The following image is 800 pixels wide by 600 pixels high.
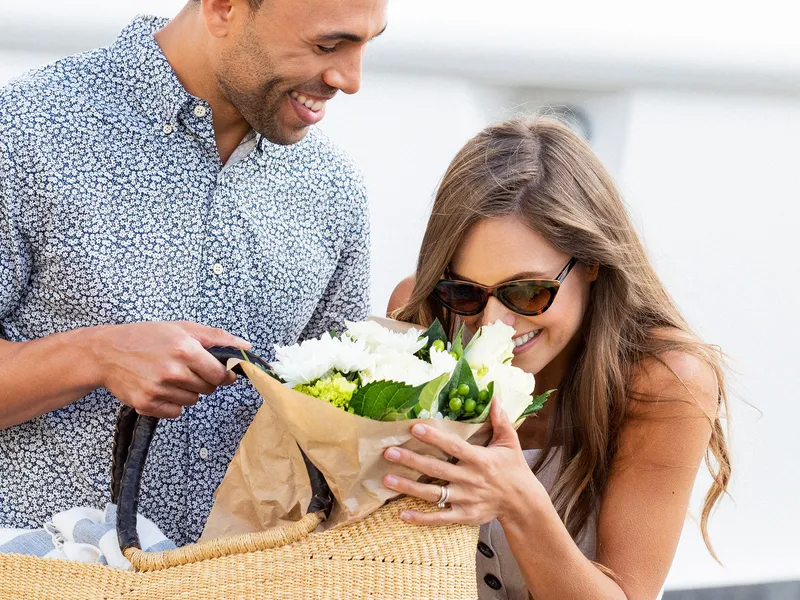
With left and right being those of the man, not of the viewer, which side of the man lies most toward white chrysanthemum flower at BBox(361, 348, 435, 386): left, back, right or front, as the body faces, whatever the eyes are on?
front

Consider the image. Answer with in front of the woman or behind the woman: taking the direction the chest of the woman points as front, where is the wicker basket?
in front

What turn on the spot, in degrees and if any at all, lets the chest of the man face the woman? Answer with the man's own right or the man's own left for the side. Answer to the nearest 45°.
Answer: approximately 45° to the man's own left

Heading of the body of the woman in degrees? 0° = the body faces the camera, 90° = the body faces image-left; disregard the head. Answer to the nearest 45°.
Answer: approximately 45°

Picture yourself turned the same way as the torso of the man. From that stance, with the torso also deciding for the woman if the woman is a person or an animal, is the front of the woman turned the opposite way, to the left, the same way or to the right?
to the right

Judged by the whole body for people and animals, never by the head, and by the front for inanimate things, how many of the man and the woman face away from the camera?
0

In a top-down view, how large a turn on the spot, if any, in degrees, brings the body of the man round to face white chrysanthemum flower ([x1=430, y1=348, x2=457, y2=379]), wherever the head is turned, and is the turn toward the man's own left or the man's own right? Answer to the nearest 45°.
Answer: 0° — they already face it

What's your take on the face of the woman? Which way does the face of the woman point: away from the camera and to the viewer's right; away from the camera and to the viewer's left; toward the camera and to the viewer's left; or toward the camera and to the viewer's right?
toward the camera and to the viewer's left

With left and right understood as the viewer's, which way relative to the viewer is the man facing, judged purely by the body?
facing the viewer and to the right of the viewer
